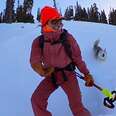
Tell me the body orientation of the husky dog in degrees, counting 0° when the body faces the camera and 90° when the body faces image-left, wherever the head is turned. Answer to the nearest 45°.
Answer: approximately 315°

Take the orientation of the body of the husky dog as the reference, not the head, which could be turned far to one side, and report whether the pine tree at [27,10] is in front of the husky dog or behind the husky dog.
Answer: behind

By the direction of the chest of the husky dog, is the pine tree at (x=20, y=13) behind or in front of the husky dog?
behind

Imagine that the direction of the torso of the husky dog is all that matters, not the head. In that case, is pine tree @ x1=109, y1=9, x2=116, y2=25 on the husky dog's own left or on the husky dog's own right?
on the husky dog's own left
